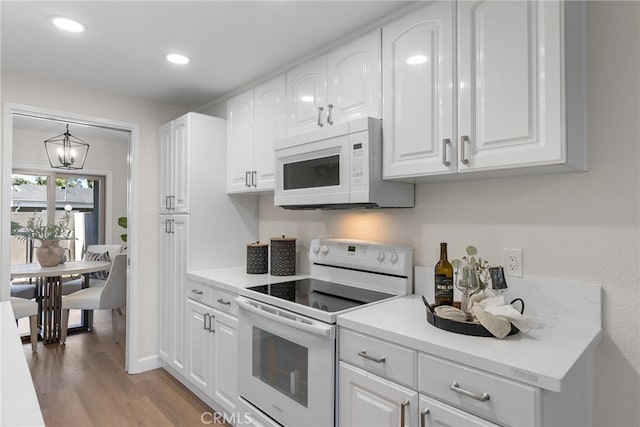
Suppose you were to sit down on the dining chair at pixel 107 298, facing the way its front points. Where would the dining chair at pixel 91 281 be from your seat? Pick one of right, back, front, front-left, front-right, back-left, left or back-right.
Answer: right

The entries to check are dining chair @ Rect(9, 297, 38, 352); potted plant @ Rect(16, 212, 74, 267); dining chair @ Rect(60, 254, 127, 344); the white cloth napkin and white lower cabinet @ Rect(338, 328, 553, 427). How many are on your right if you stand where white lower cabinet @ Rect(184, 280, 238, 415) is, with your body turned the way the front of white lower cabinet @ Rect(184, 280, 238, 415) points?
3

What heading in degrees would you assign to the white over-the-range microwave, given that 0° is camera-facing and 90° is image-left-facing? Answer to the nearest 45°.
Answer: approximately 45°

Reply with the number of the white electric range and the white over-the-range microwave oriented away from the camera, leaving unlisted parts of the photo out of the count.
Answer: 0

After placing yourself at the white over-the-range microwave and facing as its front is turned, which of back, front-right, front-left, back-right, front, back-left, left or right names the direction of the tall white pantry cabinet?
right

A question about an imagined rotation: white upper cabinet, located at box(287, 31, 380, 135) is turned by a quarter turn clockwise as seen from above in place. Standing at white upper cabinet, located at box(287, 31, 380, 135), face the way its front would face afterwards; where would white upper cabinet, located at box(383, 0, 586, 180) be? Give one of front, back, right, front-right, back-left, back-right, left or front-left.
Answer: back

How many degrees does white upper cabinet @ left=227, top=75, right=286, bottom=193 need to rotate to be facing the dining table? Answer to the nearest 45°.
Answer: approximately 90° to its right

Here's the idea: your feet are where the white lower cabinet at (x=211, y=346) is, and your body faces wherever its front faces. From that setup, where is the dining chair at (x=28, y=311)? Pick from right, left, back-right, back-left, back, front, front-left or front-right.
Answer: right

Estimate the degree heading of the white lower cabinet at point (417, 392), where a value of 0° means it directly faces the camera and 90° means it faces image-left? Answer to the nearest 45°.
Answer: approximately 45°

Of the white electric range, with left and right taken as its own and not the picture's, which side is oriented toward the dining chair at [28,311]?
right

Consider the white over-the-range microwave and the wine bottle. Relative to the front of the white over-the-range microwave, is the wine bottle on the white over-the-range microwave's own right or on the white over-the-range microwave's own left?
on the white over-the-range microwave's own left
